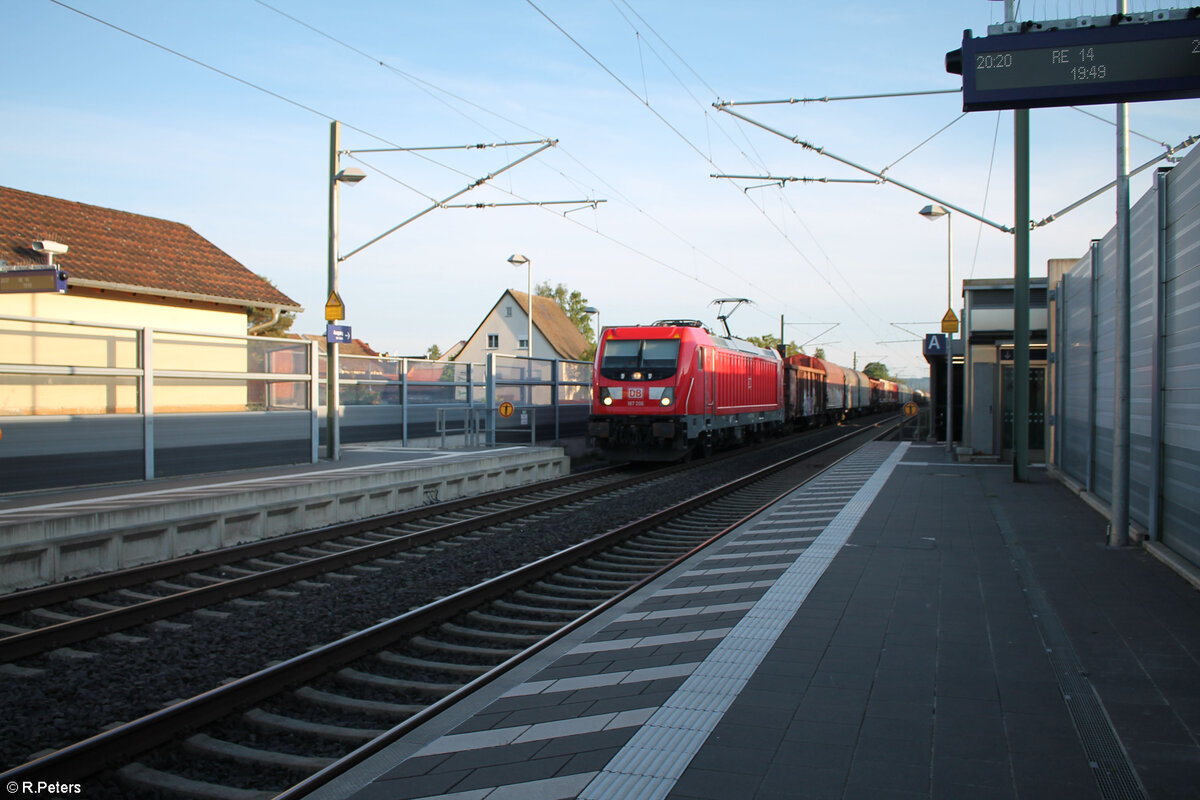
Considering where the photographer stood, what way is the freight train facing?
facing the viewer and to the left of the viewer

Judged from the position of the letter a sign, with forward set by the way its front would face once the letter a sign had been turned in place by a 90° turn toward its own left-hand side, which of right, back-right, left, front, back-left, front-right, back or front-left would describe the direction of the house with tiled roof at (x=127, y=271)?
back-right

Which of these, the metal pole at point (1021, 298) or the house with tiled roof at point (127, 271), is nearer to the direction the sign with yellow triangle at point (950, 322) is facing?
the metal pole

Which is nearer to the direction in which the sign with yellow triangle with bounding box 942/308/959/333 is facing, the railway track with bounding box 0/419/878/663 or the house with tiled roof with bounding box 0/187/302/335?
the railway track

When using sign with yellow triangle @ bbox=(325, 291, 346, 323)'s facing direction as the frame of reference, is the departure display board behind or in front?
in front

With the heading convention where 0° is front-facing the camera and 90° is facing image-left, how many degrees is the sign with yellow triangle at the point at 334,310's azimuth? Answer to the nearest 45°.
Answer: approximately 0°

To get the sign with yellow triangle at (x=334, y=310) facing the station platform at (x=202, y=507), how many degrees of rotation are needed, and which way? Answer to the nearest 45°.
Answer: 0° — it already faces it

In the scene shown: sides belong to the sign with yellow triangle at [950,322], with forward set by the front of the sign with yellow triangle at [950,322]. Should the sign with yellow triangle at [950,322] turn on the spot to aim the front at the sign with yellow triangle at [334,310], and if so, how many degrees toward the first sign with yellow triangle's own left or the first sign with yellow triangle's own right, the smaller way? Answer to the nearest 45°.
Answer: approximately 45° to the first sign with yellow triangle's own right

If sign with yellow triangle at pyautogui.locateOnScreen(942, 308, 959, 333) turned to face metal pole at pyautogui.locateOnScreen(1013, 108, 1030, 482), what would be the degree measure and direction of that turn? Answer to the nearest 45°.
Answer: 0° — it already faces it

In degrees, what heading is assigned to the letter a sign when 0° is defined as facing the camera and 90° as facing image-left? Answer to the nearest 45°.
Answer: approximately 0°
